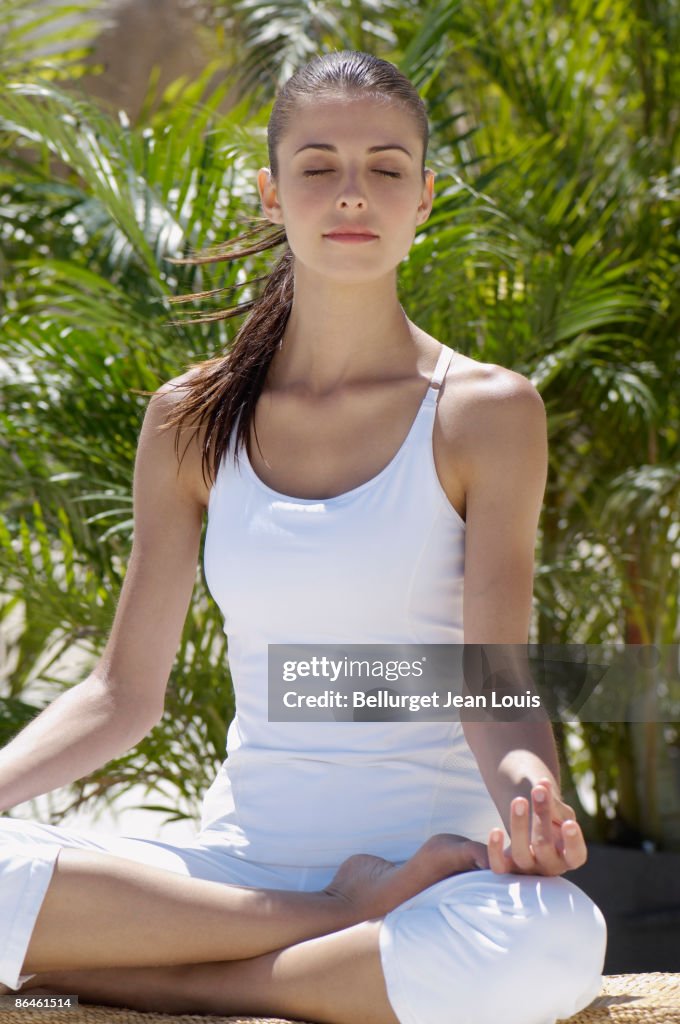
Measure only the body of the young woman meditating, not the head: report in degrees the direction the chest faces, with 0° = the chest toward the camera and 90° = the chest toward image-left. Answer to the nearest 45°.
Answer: approximately 0°
